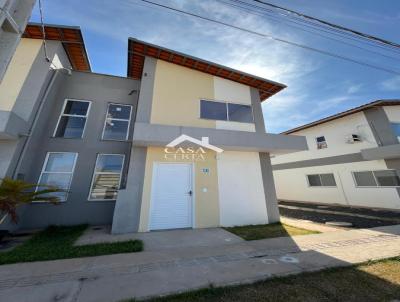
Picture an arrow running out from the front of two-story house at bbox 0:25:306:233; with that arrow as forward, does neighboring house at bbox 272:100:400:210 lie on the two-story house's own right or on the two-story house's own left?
on the two-story house's own left

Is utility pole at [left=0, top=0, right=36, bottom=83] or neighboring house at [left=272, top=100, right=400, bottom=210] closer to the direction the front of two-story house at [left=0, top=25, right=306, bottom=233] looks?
the utility pole

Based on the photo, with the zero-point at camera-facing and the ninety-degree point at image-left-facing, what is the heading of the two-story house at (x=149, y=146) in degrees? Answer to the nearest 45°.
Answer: approximately 0°

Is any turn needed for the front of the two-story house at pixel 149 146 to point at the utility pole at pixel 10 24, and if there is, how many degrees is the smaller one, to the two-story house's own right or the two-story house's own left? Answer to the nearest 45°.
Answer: approximately 45° to the two-story house's own right

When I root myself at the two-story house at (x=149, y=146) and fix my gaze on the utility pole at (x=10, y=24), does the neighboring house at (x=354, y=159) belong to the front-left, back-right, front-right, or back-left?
back-left
